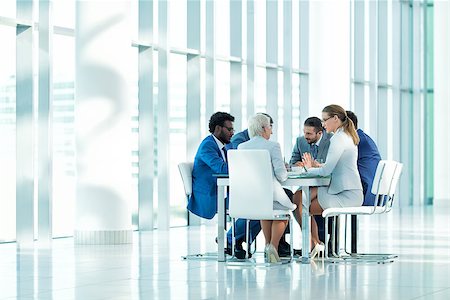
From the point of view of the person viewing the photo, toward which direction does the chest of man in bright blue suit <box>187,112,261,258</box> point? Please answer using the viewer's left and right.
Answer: facing to the right of the viewer

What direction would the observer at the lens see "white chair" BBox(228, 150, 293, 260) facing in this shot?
facing away from the viewer and to the right of the viewer

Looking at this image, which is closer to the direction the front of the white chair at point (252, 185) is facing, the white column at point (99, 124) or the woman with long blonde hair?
the woman with long blonde hair

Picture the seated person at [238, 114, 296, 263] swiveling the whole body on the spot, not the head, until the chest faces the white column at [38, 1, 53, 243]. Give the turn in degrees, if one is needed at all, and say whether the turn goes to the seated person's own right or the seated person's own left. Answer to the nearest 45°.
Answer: approximately 90° to the seated person's own left

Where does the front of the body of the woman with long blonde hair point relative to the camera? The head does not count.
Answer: to the viewer's left

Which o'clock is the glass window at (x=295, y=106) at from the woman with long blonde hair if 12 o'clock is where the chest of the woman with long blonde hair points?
The glass window is roughly at 3 o'clock from the woman with long blonde hair.

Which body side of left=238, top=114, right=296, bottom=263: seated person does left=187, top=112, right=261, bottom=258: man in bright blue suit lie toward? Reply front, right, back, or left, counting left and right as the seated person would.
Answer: left

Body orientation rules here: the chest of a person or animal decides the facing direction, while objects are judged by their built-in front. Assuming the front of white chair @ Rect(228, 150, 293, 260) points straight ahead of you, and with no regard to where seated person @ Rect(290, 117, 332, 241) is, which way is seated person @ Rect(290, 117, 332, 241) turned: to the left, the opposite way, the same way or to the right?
the opposite way

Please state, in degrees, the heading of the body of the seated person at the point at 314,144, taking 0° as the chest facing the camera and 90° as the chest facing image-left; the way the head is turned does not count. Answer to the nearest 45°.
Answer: approximately 45°

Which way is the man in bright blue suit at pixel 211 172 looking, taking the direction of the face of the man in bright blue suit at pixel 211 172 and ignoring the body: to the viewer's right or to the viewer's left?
to the viewer's right

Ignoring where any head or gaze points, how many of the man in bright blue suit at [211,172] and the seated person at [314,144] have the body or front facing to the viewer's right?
1
